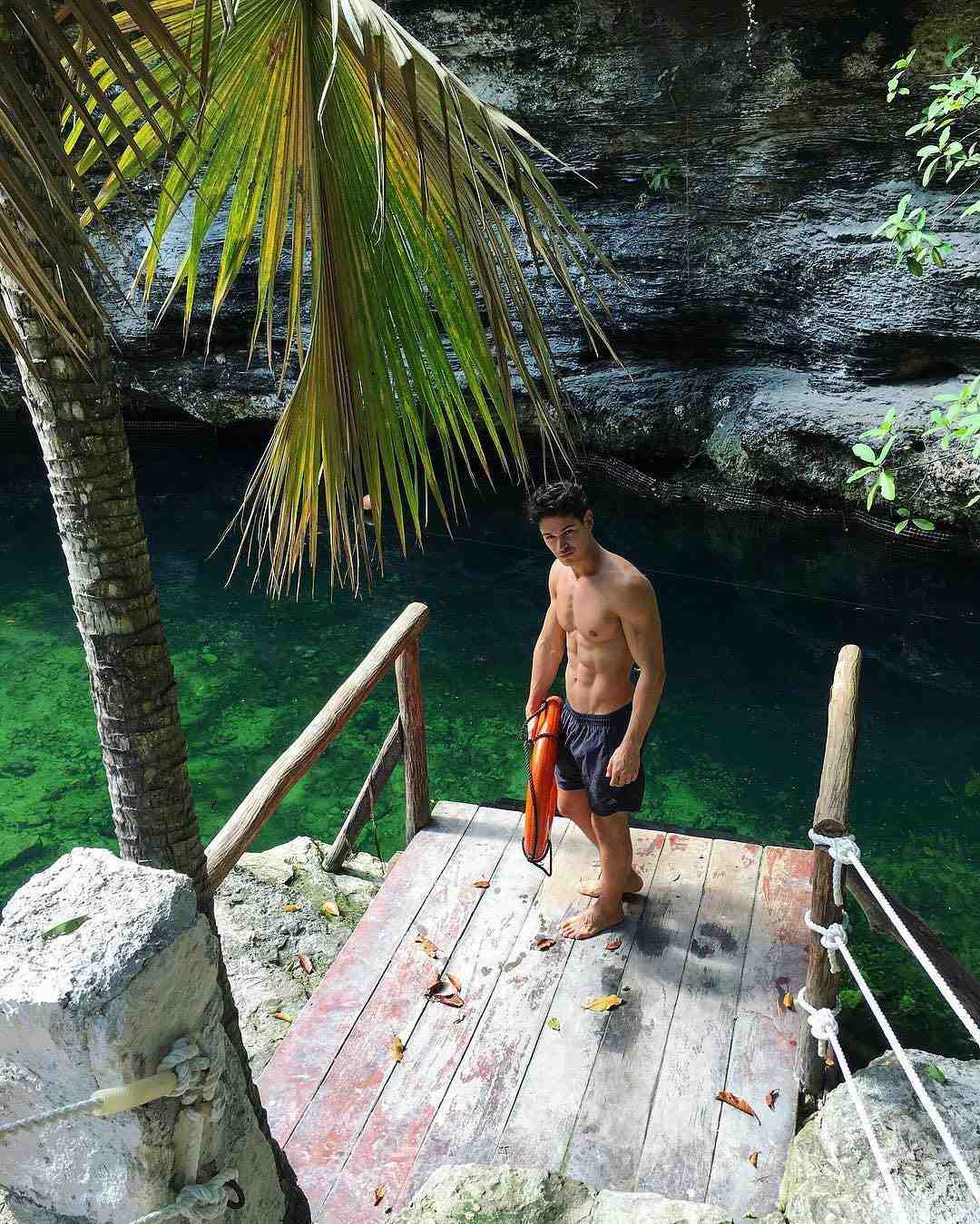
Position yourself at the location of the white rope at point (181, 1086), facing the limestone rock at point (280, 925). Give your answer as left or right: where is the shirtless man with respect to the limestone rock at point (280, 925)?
right

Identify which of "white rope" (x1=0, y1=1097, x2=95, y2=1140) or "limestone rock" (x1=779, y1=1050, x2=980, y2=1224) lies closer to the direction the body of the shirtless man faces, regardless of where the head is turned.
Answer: the white rope

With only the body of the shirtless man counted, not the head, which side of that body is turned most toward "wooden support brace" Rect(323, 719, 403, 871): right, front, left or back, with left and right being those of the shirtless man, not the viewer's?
right

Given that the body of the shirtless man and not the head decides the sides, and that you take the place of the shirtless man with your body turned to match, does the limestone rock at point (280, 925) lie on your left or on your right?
on your right

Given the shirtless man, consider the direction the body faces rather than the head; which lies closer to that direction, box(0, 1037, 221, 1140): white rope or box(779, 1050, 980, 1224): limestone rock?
the white rope

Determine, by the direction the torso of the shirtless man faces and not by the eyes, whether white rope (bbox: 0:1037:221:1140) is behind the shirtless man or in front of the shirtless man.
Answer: in front

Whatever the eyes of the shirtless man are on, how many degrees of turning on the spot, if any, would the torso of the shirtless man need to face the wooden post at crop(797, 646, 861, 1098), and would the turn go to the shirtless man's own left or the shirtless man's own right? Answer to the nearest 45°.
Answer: approximately 90° to the shirtless man's own left

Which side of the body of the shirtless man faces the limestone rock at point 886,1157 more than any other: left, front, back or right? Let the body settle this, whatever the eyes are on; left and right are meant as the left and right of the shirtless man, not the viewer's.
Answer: left

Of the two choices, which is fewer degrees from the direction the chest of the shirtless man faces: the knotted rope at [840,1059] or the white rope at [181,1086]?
the white rope

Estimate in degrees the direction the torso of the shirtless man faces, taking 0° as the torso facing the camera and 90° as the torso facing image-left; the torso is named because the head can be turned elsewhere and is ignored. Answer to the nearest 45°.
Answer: approximately 45°
